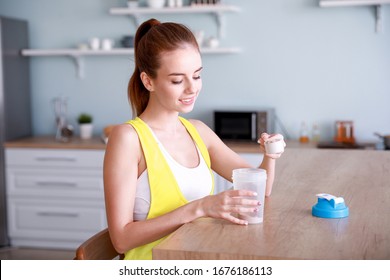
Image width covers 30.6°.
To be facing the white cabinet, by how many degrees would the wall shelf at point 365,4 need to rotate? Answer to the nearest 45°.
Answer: approximately 90° to its right

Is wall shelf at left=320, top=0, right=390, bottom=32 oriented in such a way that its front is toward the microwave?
no

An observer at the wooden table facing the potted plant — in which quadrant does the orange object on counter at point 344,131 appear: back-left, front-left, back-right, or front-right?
front-right

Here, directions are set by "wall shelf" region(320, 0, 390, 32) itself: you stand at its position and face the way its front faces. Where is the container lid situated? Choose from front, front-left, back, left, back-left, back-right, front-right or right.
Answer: front

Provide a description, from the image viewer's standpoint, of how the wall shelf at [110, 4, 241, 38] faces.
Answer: facing the viewer

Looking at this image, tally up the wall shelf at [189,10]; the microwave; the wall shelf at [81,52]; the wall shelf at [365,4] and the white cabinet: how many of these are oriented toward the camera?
5

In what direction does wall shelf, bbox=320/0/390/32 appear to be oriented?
toward the camera

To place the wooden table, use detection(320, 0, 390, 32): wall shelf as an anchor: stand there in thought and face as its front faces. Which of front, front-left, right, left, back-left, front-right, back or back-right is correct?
front

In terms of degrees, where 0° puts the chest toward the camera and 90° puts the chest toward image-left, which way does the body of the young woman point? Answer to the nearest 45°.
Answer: approximately 315°

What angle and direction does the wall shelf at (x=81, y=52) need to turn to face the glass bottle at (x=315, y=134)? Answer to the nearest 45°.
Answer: approximately 90° to its left

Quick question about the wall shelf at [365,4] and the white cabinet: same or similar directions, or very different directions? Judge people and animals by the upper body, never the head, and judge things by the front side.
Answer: same or similar directions

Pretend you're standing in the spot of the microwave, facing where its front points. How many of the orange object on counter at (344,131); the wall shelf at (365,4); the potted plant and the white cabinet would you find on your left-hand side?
2

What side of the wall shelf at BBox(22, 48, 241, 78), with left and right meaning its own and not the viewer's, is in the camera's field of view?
front

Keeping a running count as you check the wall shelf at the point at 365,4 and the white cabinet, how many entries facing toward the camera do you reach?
2

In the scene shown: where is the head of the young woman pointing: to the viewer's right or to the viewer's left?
to the viewer's right

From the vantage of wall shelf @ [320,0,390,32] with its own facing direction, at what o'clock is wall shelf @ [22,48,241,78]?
wall shelf @ [22,48,241,78] is roughly at 3 o'clock from wall shelf @ [320,0,390,32].

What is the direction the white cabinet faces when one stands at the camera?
facing the viewer
